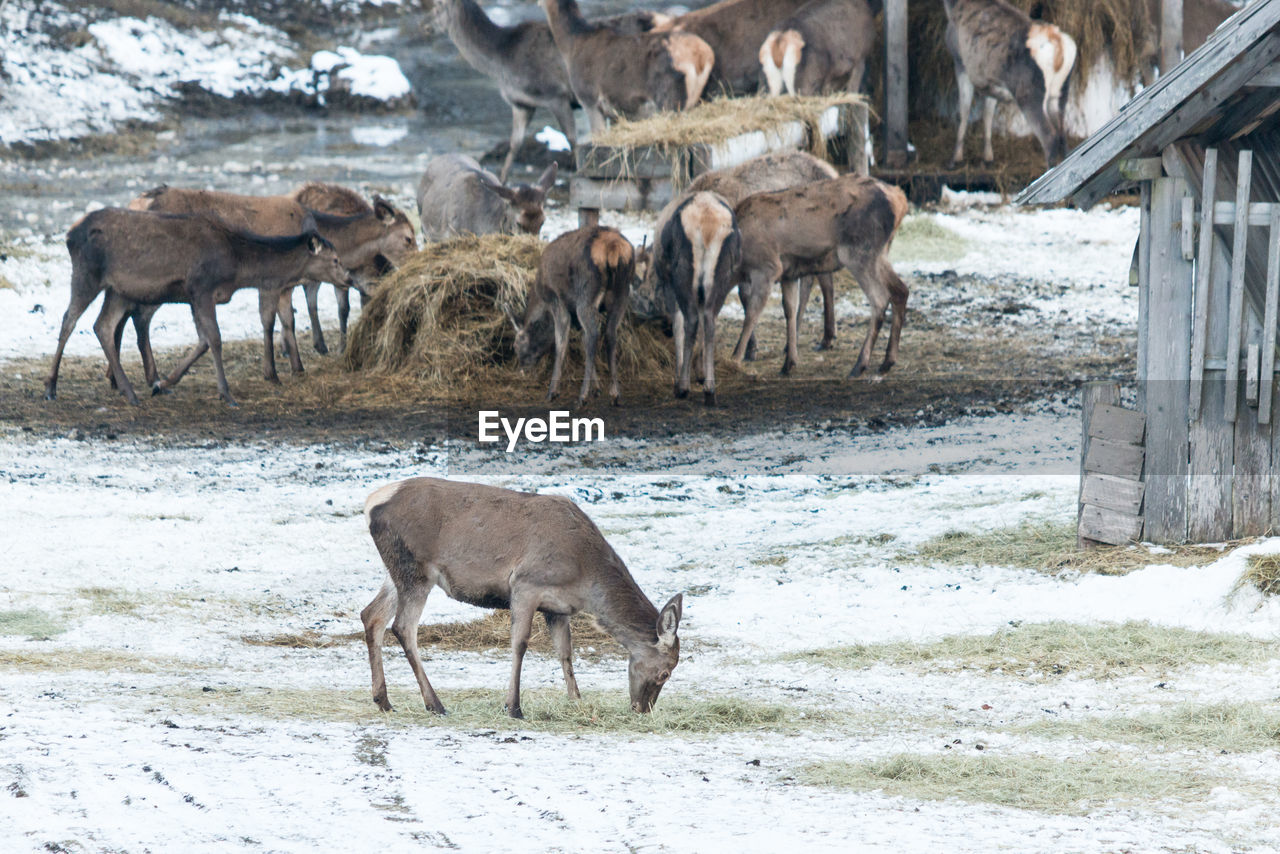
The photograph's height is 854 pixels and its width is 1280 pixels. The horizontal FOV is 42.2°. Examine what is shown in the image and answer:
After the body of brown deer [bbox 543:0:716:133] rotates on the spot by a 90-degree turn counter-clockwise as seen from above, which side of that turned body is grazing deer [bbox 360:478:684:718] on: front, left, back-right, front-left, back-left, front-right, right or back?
front-left

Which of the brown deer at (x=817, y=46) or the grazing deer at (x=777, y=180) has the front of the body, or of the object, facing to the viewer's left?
the grazing deer

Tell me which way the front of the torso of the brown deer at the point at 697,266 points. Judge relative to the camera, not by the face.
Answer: away from the camera

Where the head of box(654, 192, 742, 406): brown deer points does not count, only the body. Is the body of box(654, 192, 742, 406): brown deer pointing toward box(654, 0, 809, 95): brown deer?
yes

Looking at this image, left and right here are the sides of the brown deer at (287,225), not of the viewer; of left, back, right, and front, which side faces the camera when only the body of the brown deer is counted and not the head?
right

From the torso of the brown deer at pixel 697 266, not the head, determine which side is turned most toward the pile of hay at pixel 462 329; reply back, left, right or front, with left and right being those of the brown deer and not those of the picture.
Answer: left

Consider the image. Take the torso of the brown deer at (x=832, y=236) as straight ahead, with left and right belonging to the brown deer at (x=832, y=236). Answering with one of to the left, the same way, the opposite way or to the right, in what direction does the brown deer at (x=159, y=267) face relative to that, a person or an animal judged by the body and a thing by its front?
the opposite way

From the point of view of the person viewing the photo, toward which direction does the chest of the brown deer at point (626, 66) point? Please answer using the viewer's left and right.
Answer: facing away from the viewer and to the left of the viewer

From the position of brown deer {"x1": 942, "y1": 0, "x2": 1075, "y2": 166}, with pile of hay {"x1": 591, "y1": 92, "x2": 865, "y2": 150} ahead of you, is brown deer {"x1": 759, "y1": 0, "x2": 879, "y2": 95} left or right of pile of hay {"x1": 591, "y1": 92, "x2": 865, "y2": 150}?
right

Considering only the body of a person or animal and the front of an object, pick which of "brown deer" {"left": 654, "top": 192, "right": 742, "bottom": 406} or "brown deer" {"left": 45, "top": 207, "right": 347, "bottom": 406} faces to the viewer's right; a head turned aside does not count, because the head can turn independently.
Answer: "brown deer" {"left": 45, "top": 207, "right": 347, "bottom": 406}

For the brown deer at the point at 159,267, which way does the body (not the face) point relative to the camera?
to the viewer's right

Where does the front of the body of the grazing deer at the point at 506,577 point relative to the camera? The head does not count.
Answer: to the viewer's right

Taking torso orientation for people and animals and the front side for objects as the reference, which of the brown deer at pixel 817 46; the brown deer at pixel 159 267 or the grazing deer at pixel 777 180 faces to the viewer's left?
the grazing deer

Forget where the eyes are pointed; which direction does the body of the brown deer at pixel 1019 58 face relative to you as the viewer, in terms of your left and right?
facing away from the viewer and to the left of the viewer
